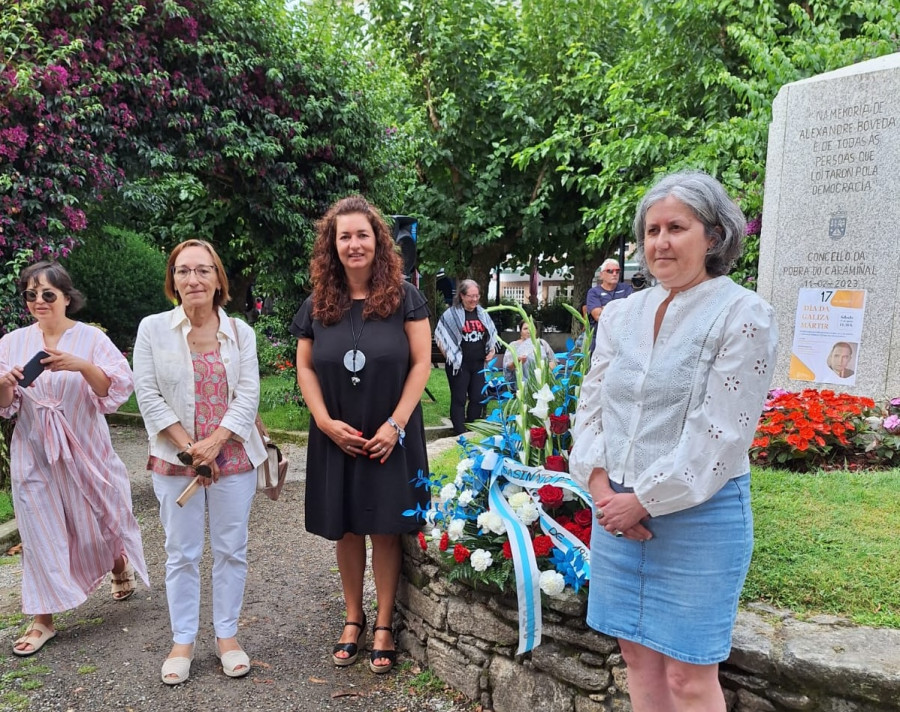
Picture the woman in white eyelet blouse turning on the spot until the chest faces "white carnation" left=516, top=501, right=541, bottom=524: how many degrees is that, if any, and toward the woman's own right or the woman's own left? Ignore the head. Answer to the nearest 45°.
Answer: approximately 90° to the woman's own right

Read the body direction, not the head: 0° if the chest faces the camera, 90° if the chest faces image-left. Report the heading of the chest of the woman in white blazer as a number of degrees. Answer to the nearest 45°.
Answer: approximately 0°

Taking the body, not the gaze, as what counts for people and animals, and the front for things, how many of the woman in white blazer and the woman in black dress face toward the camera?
2

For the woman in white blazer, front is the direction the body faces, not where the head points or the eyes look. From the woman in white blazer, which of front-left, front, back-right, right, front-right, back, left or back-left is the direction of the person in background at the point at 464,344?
back-left

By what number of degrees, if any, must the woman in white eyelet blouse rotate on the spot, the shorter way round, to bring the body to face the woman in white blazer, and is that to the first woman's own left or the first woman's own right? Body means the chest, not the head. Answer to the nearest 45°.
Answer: approximately 45° to the first woman's own right

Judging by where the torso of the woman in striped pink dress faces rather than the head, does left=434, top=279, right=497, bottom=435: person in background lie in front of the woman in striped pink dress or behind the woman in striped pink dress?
behind

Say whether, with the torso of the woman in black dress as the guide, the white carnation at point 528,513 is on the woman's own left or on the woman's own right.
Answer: on the woman's own left

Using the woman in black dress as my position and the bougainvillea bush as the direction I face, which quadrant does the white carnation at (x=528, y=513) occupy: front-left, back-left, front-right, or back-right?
back-right

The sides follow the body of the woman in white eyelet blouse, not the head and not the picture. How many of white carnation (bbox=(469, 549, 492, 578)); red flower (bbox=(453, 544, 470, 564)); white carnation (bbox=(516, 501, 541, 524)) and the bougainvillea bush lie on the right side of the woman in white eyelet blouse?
4
